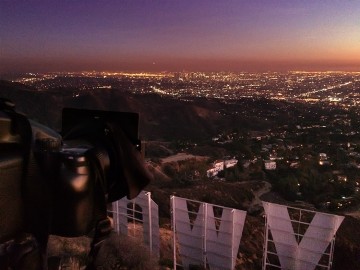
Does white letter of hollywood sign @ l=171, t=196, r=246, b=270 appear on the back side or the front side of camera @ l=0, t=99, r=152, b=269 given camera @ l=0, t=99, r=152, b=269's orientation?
on the front side

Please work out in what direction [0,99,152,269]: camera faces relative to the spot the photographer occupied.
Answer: facing away from the viewer and to the right of the viewer
